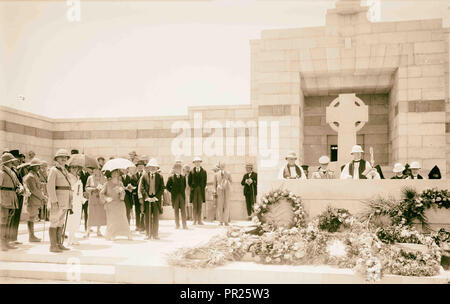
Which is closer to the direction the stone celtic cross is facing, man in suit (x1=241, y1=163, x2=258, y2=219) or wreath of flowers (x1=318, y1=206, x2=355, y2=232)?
the wreath of flowers

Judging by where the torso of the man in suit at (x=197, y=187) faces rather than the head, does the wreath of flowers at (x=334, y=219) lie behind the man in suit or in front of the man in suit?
in front

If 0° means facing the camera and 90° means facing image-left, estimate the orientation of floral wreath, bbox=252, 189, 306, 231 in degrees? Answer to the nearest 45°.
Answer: approximately 0°

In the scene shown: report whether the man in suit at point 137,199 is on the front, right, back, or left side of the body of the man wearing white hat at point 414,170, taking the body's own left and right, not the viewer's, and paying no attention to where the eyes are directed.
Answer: right

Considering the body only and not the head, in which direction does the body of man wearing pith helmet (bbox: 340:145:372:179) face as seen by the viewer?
toward the camera

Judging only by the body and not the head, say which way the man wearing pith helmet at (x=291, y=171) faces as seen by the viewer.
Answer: toward the camera

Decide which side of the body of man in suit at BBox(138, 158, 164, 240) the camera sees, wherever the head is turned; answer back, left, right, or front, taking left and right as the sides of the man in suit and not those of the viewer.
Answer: front

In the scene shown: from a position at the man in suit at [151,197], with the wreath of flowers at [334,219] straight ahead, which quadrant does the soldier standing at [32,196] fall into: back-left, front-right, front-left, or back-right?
back-right

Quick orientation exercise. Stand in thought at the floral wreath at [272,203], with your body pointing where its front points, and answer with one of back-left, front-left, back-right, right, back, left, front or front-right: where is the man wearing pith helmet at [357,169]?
back-left

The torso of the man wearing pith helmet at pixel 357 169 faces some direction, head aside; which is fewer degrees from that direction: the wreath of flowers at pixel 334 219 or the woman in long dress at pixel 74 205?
the wreath of flowers
